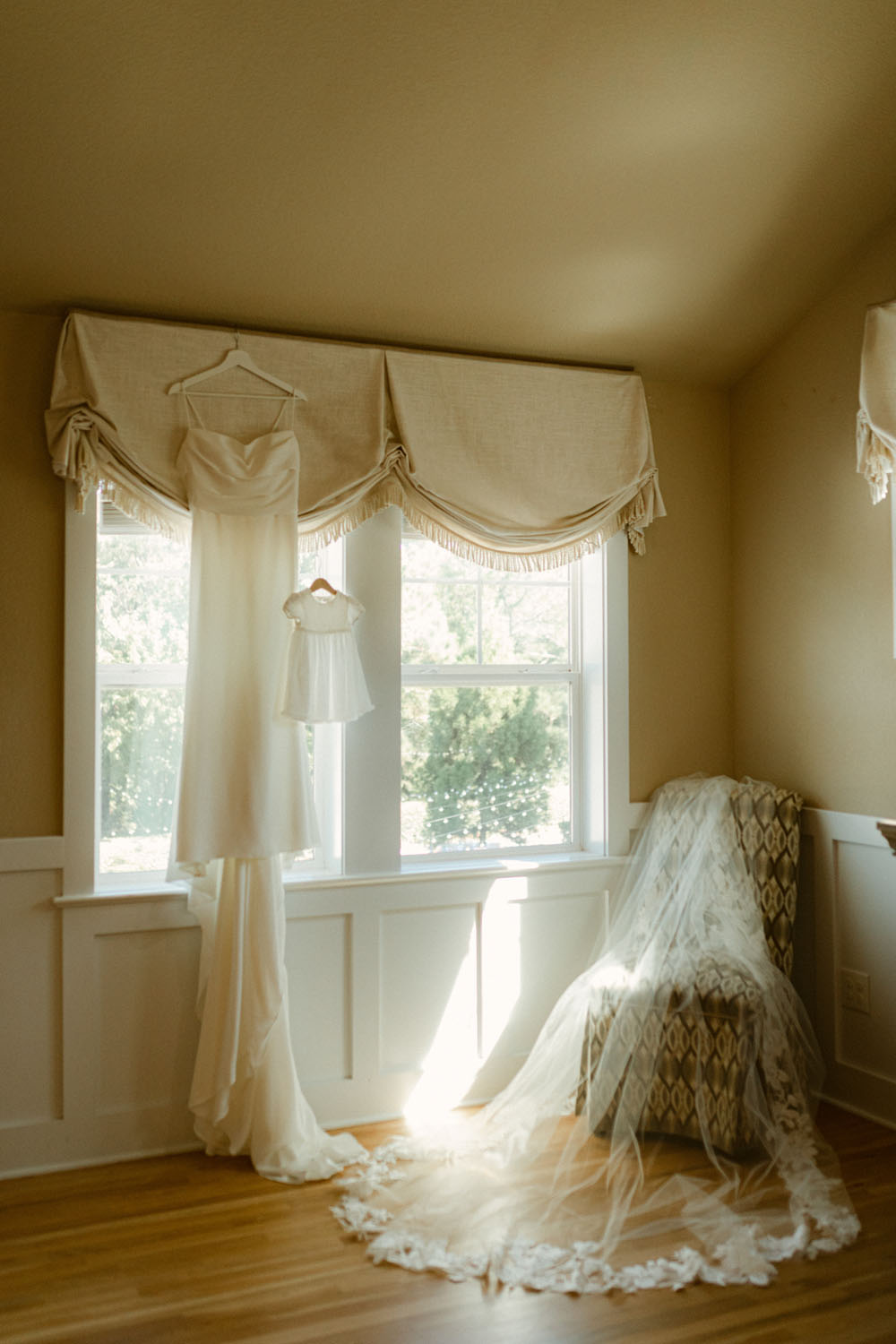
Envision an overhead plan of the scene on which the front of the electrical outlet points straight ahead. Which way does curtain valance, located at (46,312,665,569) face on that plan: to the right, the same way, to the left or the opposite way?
to the left

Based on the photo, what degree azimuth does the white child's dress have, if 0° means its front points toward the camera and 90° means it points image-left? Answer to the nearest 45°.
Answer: approximately 0°

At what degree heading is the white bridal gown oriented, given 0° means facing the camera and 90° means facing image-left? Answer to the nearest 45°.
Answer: approximately 0°

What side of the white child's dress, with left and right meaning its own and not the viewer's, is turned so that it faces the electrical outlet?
left

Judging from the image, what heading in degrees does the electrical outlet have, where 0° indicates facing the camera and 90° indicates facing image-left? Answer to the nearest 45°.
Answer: approximately 45°

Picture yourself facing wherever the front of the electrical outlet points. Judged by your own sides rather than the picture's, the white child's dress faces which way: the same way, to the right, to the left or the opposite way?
to the left
